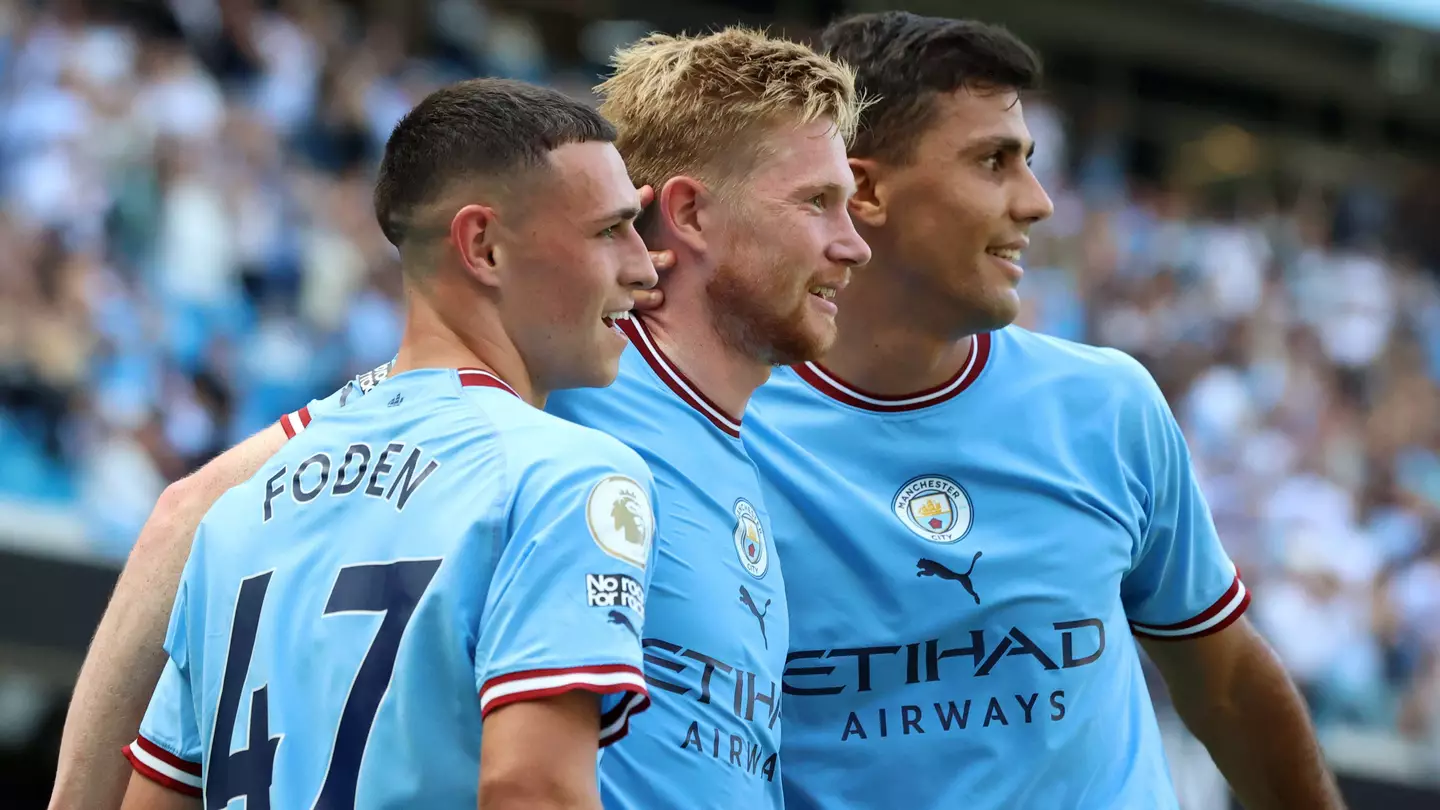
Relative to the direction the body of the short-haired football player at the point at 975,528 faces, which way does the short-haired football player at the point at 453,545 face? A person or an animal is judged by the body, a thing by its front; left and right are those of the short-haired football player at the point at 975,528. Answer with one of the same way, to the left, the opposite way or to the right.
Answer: the opposite way

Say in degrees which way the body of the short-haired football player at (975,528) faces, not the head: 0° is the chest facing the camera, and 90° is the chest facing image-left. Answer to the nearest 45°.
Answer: approximately 0°

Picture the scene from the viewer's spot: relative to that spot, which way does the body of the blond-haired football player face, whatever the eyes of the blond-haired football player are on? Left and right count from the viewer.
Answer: facing the viewer and to the right of the viewer

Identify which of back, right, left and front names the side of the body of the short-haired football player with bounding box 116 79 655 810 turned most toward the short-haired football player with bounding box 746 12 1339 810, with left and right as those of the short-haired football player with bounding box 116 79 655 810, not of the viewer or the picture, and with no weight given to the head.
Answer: front

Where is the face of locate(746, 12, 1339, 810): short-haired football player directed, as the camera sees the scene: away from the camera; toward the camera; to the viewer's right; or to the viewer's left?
to the viewer's right

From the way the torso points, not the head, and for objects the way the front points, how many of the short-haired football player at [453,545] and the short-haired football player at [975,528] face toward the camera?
1

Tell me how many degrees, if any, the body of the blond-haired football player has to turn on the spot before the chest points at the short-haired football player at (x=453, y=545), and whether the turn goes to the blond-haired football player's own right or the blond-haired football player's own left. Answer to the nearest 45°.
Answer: approximately 90° to the blond-haired football player's own right

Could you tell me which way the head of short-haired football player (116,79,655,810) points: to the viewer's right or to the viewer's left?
to the viewer's right

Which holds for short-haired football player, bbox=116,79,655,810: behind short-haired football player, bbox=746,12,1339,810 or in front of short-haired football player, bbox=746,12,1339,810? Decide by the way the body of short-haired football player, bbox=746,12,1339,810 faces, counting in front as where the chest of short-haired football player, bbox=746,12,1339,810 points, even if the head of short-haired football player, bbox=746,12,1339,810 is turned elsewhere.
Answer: in front

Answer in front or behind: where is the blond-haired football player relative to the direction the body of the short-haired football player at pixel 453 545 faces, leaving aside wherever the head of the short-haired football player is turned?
in front
